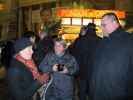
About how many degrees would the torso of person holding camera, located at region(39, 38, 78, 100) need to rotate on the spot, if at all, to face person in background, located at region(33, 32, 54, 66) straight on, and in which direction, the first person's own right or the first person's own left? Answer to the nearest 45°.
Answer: approximately 180°

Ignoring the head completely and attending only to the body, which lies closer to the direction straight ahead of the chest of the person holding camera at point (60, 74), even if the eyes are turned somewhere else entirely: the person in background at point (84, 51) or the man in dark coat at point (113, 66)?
the man in dark coat

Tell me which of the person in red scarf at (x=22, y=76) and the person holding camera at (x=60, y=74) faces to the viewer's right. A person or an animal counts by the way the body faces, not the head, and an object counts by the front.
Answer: the person in red scarf at (x=22, y=76)

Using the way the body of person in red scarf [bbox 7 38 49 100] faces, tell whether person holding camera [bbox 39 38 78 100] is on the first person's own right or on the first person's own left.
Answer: on the first person's own left

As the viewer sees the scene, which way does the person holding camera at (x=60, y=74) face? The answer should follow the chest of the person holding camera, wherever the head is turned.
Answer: toward the camera

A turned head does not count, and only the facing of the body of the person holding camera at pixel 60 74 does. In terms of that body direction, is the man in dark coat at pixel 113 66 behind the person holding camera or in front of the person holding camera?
in front

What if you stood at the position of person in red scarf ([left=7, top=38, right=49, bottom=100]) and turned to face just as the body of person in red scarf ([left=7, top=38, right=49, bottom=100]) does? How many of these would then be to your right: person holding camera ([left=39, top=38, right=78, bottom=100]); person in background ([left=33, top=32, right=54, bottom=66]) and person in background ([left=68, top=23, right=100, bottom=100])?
0

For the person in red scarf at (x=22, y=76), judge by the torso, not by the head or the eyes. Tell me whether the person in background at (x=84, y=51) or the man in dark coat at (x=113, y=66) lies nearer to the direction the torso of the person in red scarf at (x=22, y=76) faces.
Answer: the man in dark coat

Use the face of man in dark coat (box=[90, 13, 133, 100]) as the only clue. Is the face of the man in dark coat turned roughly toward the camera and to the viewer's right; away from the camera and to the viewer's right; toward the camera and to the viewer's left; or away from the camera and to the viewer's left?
toward the camera and to the viewer's left

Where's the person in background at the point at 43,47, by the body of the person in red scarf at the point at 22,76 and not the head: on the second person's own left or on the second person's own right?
on the second person's own left

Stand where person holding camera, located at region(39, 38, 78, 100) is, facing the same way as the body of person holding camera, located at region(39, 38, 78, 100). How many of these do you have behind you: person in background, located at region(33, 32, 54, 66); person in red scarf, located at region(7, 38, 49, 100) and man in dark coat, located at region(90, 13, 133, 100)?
1
